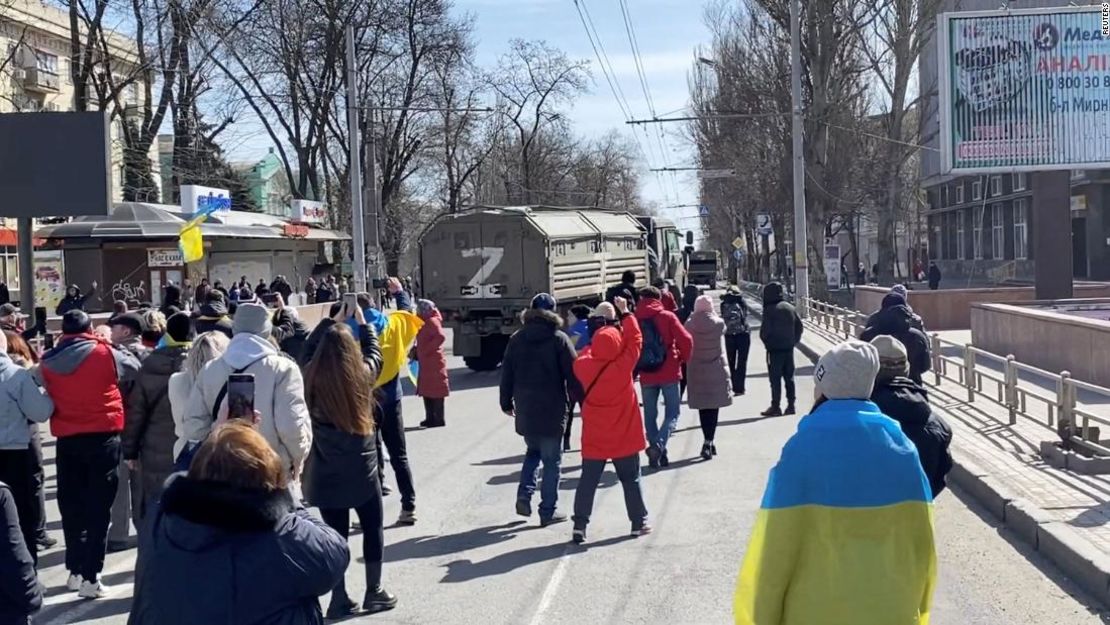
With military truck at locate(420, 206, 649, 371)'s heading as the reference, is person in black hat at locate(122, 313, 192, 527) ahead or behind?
behind

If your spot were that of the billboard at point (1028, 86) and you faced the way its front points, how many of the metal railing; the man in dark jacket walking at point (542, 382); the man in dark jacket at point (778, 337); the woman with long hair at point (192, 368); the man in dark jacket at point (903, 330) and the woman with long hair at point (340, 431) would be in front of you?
6

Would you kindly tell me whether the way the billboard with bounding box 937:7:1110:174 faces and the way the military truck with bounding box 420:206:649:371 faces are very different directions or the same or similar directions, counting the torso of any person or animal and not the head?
very different directions

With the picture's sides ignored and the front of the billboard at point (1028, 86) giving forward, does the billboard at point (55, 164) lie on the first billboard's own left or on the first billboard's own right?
on the first billboard's own right

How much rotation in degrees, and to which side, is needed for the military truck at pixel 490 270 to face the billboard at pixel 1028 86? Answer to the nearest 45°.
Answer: approximately 45° to its right

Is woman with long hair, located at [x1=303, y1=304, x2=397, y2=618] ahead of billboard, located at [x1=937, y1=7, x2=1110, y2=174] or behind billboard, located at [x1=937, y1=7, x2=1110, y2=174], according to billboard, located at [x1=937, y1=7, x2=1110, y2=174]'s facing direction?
ahead

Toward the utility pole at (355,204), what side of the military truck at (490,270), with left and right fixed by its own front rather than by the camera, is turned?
left

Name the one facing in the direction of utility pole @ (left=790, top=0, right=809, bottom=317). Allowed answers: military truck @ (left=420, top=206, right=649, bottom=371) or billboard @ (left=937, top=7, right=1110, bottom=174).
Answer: the military truck

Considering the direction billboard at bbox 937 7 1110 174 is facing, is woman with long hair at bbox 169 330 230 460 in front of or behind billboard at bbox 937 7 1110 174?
in front

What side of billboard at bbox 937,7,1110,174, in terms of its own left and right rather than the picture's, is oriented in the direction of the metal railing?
front

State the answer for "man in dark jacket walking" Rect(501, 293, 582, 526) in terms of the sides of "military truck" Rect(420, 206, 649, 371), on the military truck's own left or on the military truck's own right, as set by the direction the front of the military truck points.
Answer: on the military truck's own right

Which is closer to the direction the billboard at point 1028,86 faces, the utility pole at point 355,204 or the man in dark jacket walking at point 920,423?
the man in dark jacket walking

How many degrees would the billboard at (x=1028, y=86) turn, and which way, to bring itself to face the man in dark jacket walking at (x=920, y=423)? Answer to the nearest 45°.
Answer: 0° — it already faces them

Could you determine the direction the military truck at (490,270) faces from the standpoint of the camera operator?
facing away from the viewer and to the right of the viewer

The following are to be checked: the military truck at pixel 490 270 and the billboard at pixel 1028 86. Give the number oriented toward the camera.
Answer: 1

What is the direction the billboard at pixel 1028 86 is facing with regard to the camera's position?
facing the viewer
